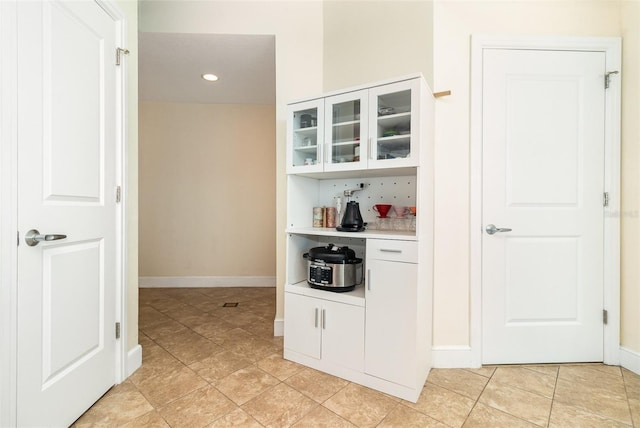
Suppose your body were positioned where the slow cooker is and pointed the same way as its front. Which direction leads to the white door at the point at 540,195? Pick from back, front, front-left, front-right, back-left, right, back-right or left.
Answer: back-left

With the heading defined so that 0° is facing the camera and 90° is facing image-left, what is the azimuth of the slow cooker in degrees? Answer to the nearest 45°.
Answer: approximately 45°

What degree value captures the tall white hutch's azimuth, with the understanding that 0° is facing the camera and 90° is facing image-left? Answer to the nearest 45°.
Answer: approximately 45°
